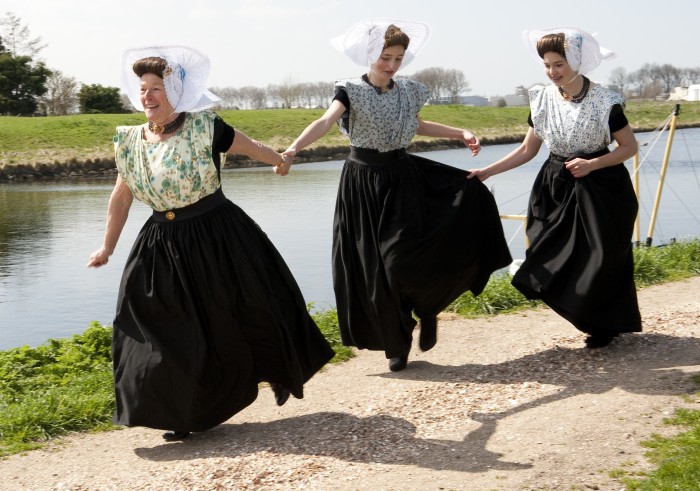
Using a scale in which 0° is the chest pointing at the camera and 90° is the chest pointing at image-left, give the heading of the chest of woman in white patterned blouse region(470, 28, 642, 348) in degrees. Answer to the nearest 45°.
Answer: approximately 45°

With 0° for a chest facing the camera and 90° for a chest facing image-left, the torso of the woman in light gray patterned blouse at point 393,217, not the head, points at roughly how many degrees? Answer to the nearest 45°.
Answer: approximately 0°

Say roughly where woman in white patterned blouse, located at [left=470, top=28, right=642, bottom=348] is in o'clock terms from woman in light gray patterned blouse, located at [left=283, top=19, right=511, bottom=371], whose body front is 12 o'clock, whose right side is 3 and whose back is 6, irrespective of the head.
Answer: woman in white patterned blouse, located at [left=470, top=28, right=642, bottom=348] is roughly at 9 o'clock from woman in light gray patterned blouse, located at [left=283, top=19, right=511, bottom=371].

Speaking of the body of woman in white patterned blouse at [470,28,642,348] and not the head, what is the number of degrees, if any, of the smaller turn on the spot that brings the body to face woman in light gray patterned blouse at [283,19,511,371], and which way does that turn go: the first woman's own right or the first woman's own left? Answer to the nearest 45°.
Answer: approximately 45° to the first woman's own right
